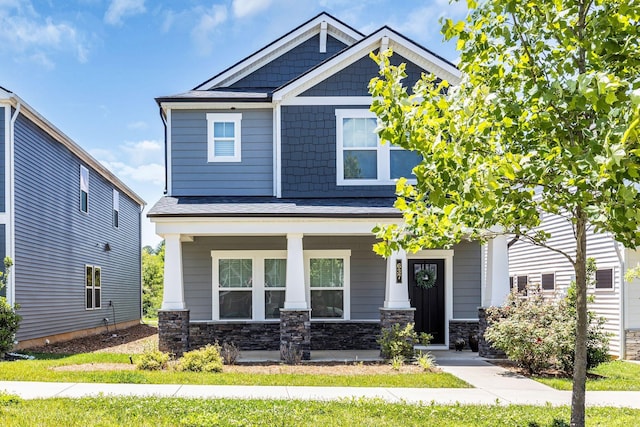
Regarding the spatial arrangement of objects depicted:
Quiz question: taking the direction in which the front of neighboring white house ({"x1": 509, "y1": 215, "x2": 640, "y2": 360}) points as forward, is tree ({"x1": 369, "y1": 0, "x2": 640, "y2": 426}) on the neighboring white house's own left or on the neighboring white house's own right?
on the neighboring white house's own right

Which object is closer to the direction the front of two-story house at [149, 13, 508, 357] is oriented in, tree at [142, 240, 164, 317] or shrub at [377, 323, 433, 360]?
the shrub

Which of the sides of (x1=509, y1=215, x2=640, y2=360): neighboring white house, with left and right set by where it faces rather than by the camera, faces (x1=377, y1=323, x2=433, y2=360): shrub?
right

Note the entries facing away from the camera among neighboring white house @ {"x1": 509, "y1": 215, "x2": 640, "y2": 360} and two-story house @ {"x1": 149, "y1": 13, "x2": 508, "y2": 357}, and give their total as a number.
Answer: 0

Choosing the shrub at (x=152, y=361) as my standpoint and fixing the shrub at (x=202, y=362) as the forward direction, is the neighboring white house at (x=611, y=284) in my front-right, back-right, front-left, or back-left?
front-left

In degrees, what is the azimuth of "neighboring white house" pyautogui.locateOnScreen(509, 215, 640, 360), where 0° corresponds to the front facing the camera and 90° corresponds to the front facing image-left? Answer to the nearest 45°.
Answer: approximately 315°

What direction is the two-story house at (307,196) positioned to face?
toward the camera

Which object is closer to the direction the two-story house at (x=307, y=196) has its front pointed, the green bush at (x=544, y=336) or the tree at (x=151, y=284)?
the green bush

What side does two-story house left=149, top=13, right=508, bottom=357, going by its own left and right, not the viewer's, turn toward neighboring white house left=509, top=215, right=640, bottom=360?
left

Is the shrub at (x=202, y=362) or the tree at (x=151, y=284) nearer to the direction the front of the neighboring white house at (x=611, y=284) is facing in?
the shrub

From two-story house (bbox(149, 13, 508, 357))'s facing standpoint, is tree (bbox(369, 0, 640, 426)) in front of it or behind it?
in front
